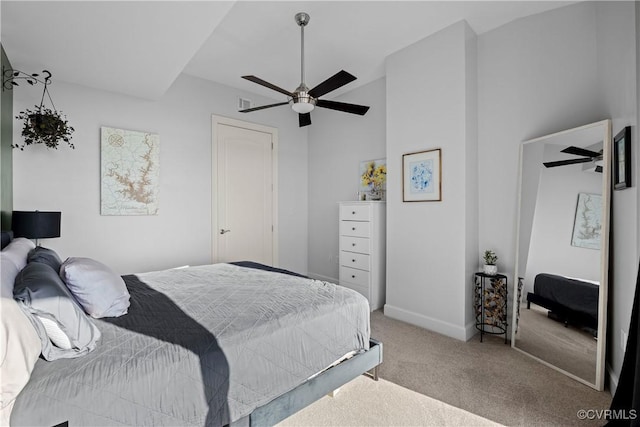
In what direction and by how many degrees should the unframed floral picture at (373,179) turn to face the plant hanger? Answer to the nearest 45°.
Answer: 0° — it already faces it

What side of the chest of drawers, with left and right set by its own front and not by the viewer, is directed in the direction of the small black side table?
left

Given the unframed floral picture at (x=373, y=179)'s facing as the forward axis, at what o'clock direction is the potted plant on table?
The potted plant on table is roughly at 9 o'clock from the unframed floral picture.

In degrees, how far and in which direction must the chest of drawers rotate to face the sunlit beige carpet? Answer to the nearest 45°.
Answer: approximately 45° to its left

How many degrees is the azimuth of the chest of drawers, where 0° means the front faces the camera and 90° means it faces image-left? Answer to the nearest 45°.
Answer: approximately 45°
